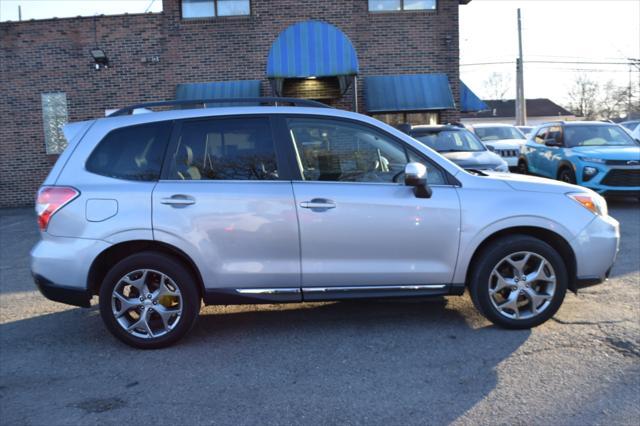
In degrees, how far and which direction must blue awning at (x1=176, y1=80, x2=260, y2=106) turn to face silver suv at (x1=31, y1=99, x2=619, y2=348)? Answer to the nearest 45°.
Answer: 0° — it already faces it

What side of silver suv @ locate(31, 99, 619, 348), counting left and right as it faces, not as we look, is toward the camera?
right

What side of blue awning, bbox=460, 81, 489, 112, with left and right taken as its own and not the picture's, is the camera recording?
right

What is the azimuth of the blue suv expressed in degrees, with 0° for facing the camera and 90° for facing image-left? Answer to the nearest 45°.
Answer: approximately 315°

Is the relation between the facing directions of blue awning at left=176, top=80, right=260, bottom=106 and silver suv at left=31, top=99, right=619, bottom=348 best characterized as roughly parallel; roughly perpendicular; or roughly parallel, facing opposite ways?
roughly perpendicular

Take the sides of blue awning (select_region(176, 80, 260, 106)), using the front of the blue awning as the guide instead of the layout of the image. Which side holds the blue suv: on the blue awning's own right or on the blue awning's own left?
on the blue awning's own left
